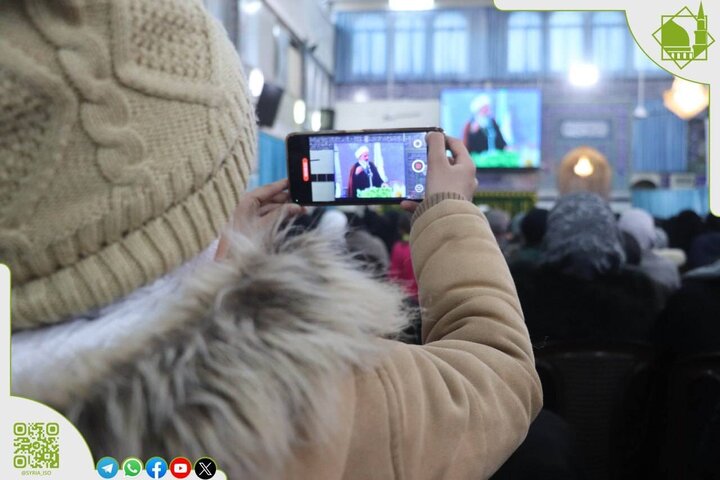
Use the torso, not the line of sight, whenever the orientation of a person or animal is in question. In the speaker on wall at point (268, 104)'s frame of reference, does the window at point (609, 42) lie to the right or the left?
on its left

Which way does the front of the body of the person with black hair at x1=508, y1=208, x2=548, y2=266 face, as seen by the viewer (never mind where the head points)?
away from the camera

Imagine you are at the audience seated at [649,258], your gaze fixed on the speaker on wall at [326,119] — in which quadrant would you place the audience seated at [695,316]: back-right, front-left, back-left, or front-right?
back-left

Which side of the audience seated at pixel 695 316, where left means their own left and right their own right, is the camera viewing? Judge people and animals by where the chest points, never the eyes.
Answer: back

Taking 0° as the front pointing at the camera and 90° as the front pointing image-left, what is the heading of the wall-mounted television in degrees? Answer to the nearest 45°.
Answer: approximately 0°

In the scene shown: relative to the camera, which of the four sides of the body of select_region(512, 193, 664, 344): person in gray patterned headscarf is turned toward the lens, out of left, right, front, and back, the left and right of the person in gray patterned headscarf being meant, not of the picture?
back

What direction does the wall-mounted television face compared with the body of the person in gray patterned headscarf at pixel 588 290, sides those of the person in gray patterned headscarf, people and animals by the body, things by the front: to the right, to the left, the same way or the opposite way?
the opposite way

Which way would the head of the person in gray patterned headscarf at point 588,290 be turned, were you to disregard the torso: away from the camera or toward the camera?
away from the camera

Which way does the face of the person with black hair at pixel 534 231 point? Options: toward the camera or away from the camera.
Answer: away from the camera

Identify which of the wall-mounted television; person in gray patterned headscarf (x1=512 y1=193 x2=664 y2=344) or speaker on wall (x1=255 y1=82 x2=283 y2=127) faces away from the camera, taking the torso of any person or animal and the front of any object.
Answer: the person in gray patterned headscarf

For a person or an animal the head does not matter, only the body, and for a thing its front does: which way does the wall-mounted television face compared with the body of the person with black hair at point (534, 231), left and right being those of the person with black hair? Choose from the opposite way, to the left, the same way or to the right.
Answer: the opposite way

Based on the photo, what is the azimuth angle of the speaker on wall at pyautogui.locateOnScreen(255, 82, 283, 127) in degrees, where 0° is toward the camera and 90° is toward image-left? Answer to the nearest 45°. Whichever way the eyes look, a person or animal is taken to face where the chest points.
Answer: approximately 315°
